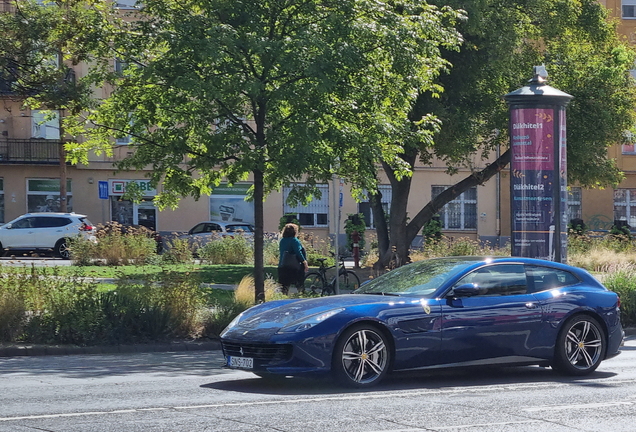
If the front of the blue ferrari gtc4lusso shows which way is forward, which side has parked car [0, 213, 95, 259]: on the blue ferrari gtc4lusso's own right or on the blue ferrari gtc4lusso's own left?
on the blue ferrari gtc4lusso's own right

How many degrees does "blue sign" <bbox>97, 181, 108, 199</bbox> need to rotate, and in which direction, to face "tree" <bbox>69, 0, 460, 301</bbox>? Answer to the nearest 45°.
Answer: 0° — it already faces it

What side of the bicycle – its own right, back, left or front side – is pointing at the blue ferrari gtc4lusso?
right

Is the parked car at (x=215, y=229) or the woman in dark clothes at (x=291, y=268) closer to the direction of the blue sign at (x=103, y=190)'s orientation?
the woman in dark clothes

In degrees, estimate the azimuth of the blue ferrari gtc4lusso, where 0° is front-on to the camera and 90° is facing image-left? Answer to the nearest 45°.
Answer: approximately 45°

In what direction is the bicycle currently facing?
to the viewer's right

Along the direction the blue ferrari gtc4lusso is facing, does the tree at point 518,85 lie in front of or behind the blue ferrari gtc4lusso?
behind

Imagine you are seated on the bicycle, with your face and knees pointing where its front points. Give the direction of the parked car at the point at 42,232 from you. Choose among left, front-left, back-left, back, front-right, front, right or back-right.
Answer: back-left

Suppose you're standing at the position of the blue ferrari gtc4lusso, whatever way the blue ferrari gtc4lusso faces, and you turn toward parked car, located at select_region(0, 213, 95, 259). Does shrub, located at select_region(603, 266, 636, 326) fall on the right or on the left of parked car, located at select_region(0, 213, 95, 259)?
right

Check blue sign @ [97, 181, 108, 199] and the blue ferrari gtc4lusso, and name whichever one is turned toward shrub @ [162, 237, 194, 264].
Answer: the blue sign

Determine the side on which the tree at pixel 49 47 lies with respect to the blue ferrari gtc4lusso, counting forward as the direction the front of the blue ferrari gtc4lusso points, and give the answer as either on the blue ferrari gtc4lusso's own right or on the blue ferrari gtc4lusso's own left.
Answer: on the blue ferrari gtc4lusso's own right

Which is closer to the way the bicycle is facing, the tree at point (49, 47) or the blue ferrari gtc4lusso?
the blue ferrari gtc4lusso
